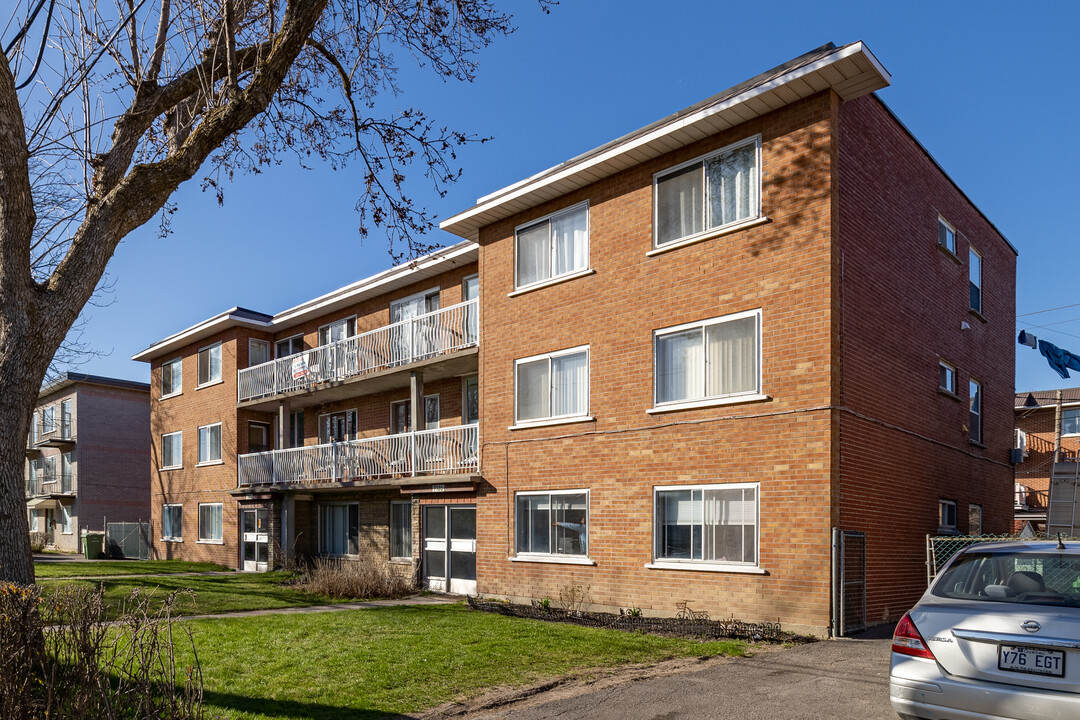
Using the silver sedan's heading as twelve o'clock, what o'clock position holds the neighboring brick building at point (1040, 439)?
The neighboring brick building is roughly at 12 o'clock from the silver sedan.

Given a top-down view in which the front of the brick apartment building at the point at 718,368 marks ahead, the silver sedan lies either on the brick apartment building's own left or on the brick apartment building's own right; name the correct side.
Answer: on the brick apartment building's own left

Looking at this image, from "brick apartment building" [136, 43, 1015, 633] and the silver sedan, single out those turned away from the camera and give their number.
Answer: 1

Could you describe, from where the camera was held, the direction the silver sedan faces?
facing away from the viewer

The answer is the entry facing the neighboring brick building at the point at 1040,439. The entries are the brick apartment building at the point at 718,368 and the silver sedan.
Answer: the silver sedan

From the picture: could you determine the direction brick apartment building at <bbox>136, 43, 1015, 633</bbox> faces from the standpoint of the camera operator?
facing the viewer and to the left of the viewer

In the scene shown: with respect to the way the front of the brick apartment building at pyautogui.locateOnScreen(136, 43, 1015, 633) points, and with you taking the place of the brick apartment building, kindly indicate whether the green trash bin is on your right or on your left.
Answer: on your right

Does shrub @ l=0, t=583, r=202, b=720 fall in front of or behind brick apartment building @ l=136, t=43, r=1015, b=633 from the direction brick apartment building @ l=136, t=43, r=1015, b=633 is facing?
in front

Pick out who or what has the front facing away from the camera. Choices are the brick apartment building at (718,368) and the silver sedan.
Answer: the silver sedan

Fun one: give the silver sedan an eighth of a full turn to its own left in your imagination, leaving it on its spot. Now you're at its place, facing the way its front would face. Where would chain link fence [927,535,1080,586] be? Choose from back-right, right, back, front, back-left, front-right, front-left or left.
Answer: front-right
